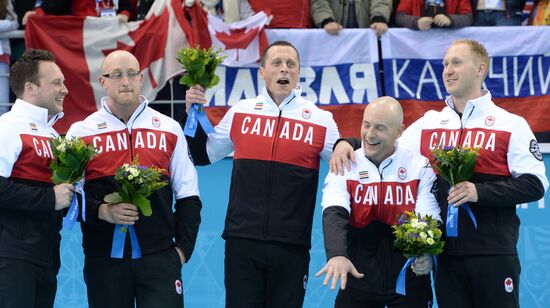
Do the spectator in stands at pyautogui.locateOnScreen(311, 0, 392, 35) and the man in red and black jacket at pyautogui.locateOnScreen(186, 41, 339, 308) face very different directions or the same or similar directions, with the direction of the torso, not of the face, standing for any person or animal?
same or similar directions

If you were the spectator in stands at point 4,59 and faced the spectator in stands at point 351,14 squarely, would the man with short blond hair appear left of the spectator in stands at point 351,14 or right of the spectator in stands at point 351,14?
right

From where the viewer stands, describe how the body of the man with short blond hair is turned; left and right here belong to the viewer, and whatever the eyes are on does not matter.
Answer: facing the viewer and to the left of the viewer

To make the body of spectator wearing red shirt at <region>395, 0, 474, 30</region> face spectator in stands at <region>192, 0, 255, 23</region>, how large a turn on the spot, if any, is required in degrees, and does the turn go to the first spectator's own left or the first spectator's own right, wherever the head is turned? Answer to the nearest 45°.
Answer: approximately 90° to the first spectator's own right

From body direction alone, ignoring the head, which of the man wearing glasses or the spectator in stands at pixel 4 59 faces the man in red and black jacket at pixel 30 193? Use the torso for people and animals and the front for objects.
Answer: the spectator in stands

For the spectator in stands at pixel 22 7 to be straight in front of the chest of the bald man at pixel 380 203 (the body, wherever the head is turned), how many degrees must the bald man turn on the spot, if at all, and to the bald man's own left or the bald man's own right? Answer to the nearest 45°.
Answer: approximately 135° to the bald man's own right

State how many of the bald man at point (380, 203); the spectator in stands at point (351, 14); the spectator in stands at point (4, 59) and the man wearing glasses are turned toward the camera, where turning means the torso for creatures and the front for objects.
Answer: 4

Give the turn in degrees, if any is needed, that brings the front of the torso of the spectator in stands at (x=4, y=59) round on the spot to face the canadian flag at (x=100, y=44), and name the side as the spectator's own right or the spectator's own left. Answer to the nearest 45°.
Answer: approximately 90° to the spectator's own left

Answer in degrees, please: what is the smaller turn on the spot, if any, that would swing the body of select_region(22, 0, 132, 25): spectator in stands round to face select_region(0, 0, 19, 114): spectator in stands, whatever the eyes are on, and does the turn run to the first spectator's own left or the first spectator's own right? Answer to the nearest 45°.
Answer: approximately 90° to the first spectator's own right

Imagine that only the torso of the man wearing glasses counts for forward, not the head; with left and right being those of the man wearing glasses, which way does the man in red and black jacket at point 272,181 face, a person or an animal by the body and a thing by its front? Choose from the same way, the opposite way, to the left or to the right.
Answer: the same way

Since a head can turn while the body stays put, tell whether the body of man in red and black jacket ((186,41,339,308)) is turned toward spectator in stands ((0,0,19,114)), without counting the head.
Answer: no

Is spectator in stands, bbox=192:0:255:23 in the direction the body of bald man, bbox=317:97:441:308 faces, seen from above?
no

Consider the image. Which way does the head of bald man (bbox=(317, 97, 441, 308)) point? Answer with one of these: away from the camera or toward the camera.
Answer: toward the camera

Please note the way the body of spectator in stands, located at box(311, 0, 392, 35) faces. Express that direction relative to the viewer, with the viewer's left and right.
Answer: facing the viewer

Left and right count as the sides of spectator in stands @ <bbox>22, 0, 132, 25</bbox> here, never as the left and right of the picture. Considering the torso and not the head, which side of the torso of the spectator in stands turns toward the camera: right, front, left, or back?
front

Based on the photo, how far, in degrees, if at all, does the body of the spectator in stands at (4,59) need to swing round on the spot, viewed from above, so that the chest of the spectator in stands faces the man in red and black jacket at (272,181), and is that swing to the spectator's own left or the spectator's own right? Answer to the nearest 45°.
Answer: approximately 45° to the spectator's own left

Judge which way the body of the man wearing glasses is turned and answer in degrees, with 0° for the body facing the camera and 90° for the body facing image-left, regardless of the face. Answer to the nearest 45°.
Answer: approximately 0°

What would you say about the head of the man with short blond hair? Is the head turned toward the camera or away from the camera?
toward the camera

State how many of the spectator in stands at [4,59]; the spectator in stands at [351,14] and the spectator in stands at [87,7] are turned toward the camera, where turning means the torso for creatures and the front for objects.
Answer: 3

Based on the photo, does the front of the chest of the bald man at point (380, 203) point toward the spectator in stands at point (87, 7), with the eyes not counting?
no
